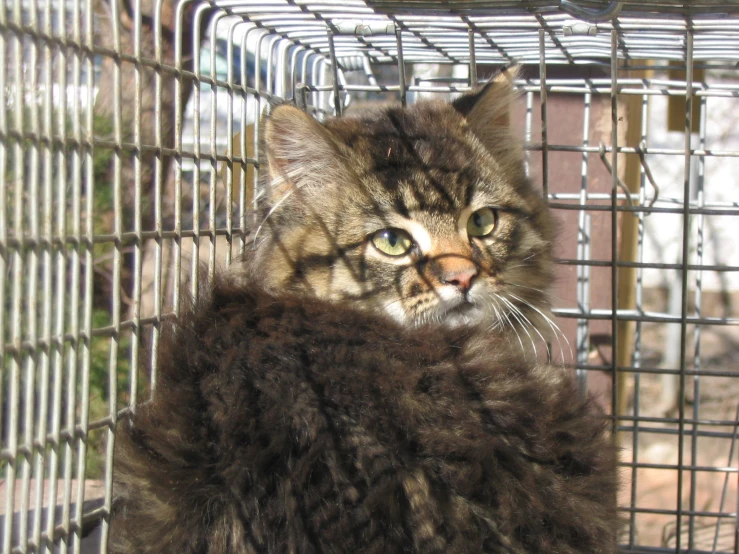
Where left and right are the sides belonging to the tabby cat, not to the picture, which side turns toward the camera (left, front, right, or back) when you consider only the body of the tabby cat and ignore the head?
back
